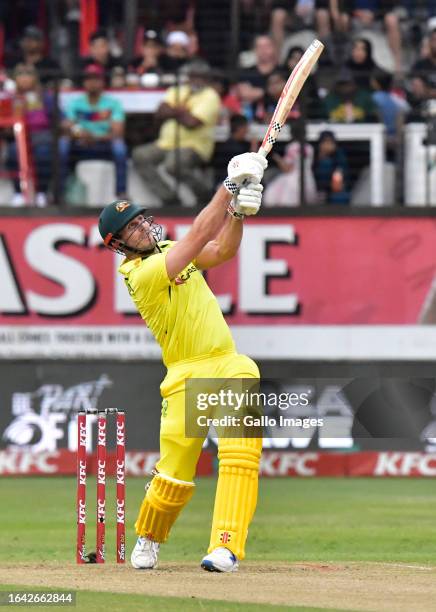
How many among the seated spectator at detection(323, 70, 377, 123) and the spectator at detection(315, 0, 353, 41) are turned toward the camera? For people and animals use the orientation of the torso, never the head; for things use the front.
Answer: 2

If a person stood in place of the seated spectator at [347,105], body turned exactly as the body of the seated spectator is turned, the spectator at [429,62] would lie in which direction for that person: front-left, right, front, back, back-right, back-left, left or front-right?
back-left

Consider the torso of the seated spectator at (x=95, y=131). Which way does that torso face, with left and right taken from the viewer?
facing the viewer

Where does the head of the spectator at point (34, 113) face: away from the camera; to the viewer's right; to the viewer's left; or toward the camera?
toward the camera

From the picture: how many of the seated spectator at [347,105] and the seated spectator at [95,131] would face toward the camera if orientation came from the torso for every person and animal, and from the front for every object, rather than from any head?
2

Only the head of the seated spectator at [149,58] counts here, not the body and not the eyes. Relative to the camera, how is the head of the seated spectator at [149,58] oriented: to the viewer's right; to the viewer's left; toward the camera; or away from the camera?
toward the camera

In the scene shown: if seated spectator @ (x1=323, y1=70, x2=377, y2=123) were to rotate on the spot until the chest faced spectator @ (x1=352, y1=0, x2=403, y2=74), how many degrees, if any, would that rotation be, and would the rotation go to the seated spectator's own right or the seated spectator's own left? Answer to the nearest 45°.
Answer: approximately 180°

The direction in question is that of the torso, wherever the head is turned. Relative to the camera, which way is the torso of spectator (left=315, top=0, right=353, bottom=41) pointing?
toward the camera

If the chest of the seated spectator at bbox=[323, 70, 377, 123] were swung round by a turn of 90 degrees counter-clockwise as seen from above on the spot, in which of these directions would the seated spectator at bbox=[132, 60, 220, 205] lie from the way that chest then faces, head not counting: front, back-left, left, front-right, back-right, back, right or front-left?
back

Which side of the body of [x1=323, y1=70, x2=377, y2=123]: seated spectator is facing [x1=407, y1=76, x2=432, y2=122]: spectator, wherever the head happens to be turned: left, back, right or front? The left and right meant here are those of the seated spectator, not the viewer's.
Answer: left

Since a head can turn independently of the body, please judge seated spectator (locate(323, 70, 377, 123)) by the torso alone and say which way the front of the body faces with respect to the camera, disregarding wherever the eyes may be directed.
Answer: toward the camera

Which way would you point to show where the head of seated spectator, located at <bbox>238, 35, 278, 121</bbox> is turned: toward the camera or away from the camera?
toward the camera

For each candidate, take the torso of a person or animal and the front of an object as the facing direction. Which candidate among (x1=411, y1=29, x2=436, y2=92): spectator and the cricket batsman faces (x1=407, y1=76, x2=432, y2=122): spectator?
(x1=411, y1=29, x2=436, y2=92): spectator

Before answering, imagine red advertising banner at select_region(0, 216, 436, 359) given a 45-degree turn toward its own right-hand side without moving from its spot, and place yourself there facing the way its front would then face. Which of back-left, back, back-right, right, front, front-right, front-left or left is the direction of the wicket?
front-left

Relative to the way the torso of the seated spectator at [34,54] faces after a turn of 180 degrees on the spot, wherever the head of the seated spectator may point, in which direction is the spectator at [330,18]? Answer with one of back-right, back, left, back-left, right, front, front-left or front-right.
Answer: right

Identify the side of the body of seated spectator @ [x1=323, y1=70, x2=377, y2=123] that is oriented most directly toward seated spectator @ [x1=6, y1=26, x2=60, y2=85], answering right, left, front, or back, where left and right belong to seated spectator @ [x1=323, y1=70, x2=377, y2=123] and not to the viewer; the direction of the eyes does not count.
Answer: right

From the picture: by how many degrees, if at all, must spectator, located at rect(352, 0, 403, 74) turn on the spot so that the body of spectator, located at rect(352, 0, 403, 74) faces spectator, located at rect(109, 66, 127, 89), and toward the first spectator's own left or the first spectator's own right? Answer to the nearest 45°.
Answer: approximately 45° to the first spectator's own right
